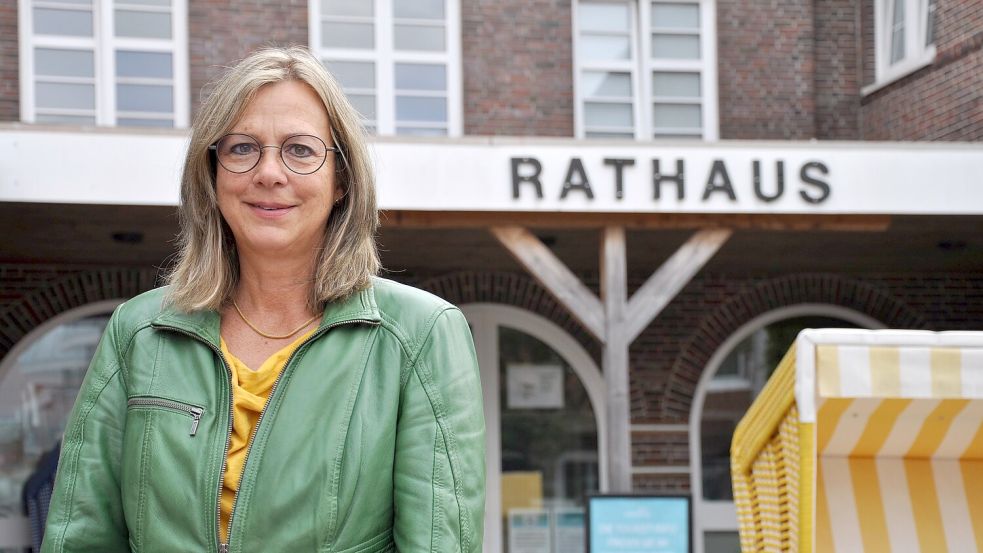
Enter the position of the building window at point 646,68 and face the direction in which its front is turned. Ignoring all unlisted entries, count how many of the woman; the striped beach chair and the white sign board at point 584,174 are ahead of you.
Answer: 3

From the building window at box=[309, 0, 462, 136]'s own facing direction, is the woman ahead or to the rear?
ahead

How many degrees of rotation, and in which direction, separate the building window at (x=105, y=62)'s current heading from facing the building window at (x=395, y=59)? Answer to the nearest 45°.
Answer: approximately 90° to its left

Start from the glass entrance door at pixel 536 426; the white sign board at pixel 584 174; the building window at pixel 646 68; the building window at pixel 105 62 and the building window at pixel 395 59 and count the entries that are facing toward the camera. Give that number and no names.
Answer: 5

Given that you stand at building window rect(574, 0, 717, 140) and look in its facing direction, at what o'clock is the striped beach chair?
The striped beach chair is roughly at 12 o'clock from the building window.

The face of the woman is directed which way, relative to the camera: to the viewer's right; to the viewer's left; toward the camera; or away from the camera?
toward the camera

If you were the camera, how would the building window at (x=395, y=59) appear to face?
facing the viewer

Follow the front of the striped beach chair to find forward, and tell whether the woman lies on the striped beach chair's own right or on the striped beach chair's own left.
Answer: on the striped beach chair's own right

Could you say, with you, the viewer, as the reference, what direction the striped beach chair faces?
facing the viewer and to the right of the viewer

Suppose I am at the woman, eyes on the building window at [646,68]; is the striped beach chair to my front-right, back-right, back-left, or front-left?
front-right

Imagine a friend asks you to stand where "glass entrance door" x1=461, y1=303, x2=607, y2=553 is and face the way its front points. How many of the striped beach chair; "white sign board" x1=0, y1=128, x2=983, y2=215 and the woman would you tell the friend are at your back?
0

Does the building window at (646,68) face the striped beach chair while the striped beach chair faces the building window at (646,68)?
no

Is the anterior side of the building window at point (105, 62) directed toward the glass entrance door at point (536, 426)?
no

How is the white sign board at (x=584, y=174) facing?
toward the camera

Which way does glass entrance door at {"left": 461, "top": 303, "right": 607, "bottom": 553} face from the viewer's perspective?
toward the camera

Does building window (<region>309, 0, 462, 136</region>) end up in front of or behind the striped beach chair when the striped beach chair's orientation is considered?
behind

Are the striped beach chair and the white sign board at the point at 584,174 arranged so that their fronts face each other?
no

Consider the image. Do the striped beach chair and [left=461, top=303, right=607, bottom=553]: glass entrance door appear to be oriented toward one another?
no
